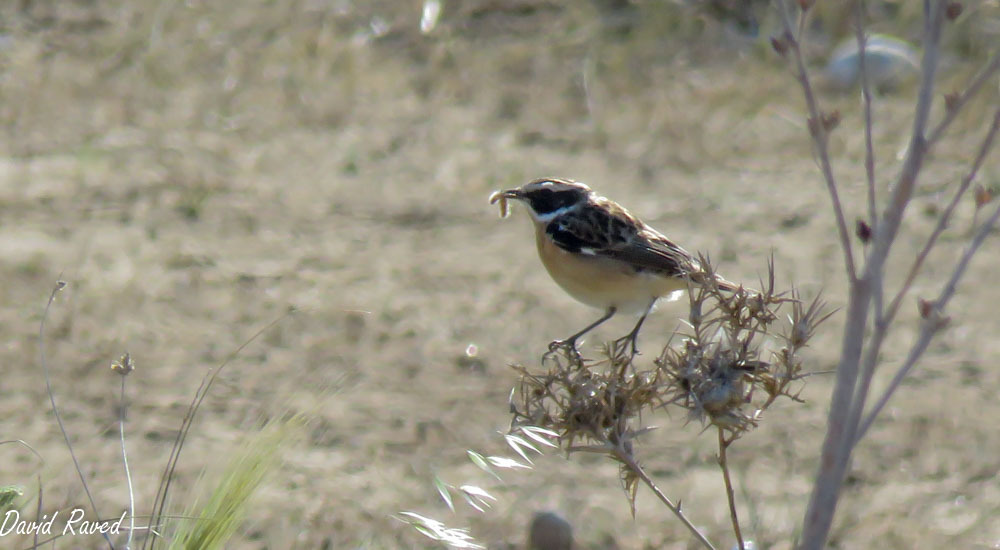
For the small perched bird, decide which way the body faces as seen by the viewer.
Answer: to the viewer's left
